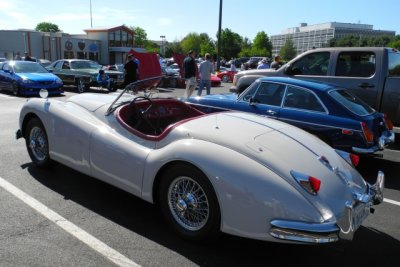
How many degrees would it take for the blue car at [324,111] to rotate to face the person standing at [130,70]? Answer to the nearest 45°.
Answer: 0° — it already faces them

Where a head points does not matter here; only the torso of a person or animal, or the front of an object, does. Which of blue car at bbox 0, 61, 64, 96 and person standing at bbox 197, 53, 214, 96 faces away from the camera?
the person standing

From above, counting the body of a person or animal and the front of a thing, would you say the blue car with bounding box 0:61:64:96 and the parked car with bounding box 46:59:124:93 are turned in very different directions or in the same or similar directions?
same or similar directions

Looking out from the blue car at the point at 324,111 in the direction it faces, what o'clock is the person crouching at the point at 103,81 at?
The person crouching is roughly at 12 o'clock from the blue car.

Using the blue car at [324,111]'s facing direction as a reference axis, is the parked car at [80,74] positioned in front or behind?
in front

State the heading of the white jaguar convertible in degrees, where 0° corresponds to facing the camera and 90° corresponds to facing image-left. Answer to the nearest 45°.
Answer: approximately 135°

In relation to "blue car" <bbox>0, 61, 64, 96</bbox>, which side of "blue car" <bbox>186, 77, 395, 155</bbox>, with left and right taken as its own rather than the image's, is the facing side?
front

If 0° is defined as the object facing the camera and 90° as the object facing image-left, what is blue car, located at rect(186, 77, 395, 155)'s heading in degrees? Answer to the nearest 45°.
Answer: approximately 135°

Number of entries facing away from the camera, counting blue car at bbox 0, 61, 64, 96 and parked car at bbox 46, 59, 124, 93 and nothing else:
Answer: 0

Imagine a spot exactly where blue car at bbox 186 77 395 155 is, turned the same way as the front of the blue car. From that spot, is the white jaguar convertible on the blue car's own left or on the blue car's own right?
on the blue car's own left

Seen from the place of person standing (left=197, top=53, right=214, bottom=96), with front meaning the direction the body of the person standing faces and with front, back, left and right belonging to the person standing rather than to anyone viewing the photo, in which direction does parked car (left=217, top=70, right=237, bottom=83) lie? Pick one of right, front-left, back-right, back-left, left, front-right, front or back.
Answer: front

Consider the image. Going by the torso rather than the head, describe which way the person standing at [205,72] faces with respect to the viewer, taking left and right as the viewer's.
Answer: facing away from the viewer

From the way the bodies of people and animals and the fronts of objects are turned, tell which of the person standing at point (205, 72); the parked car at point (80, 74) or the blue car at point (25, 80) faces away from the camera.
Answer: the person standing
